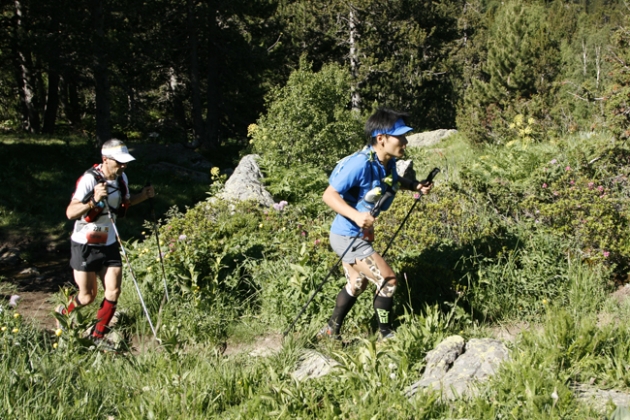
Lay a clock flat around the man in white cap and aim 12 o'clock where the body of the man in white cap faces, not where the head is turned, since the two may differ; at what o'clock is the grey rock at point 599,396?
The grey rock is roughly at 12 o'clock from the man in white cap.

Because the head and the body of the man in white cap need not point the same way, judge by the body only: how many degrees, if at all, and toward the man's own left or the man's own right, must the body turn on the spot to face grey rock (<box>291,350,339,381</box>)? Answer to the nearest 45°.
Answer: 0° — they already face it

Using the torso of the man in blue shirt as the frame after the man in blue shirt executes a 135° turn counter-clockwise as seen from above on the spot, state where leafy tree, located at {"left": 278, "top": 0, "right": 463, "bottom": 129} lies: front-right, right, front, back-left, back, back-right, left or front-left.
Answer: front-right

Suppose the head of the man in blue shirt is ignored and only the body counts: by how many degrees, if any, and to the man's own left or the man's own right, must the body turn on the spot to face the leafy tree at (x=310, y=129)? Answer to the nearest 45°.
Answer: approximately 90° to the man's own left

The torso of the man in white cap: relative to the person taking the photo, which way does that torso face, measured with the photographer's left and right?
facing the viewer and to the right of the viewer

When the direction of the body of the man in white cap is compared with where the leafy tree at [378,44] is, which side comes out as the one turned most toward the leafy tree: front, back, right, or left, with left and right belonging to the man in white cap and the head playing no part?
left

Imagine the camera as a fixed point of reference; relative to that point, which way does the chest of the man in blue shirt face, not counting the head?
to the viewer's right

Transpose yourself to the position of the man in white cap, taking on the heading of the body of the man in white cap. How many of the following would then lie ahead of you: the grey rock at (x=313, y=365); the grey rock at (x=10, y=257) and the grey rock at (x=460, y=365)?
2

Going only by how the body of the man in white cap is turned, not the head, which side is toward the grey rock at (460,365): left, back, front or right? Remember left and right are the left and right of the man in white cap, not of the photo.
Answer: front

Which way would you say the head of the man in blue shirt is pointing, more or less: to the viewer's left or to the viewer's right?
to the viewer's right
